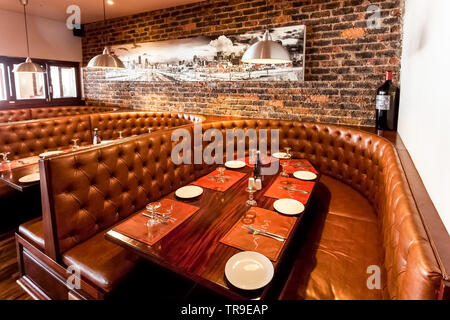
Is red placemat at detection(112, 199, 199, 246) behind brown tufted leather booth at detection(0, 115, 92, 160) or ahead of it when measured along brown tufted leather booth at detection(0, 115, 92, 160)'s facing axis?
ahead

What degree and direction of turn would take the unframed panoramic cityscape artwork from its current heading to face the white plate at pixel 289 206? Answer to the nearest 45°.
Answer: approximately 45° to its left

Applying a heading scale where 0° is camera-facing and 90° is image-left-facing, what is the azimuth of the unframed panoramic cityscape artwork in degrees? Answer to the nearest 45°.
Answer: approximately 45°

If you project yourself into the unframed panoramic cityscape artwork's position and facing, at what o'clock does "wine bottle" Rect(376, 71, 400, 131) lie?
The wine bottle is roughly at 9 o'clock from the unframed panoramic cityscape artwork.

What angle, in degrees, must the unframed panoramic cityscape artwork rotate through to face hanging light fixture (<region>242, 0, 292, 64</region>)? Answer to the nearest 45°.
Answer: approximately 45° to its left

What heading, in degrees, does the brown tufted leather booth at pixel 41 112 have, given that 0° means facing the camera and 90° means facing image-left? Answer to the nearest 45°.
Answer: approximately 315°

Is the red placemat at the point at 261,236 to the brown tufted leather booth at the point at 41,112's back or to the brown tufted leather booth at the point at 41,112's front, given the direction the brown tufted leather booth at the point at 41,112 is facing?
to the front

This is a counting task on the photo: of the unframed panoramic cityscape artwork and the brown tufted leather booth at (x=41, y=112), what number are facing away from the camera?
0
